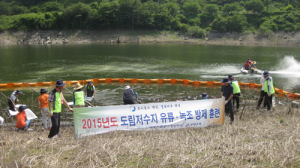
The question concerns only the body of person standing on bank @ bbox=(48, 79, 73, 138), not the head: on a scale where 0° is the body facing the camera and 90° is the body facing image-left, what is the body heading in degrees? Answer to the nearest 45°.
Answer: approximately 315°

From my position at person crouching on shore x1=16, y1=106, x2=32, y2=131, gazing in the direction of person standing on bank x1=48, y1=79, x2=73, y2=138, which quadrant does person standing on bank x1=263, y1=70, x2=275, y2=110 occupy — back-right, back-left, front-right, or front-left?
front-left

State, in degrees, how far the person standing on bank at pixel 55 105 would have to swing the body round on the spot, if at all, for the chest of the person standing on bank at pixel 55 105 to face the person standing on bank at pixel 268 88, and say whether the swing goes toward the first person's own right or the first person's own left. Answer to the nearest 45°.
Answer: approximately 45° to the first person's own left

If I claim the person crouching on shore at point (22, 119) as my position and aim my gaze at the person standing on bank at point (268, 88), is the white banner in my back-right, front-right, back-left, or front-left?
front-right

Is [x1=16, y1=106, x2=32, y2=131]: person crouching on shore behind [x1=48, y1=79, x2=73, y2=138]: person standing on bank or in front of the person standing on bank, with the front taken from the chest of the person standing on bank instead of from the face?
behind
